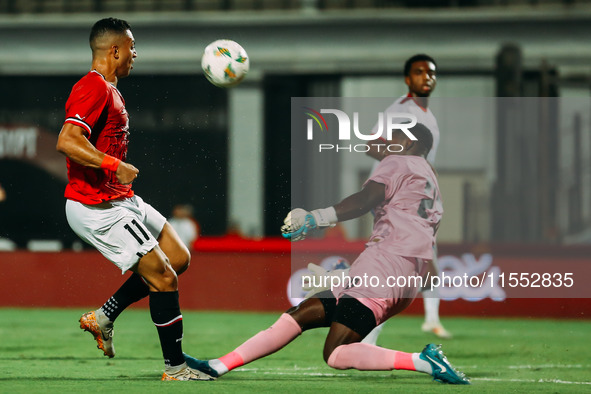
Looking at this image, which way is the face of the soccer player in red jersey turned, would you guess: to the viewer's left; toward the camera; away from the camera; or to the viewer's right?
to the viewer's right

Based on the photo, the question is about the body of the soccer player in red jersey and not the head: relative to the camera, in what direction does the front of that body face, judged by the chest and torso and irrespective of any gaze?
to the viewer's right

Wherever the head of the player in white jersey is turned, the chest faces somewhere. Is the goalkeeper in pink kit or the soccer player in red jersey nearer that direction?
the goalkeeper in pink kit

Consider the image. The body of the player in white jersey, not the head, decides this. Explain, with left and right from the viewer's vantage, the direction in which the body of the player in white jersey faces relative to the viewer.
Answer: facing the viewer and to the right of the viewer

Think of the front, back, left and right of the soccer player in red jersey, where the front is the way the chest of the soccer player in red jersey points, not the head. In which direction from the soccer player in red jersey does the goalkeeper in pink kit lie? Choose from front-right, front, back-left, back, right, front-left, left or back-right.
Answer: front

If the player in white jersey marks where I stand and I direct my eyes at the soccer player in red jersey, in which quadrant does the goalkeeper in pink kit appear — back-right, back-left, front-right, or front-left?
front-left

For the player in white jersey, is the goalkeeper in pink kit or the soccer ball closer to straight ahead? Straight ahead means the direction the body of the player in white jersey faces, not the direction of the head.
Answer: the goalkeeper in pink kit

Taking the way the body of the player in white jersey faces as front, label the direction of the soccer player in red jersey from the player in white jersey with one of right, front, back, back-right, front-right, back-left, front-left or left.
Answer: right

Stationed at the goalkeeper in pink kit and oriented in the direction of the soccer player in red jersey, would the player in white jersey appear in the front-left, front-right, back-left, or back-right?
back-right

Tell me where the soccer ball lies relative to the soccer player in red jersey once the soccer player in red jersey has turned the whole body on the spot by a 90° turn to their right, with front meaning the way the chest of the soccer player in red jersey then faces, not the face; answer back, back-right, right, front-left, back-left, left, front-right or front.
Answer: back-left
